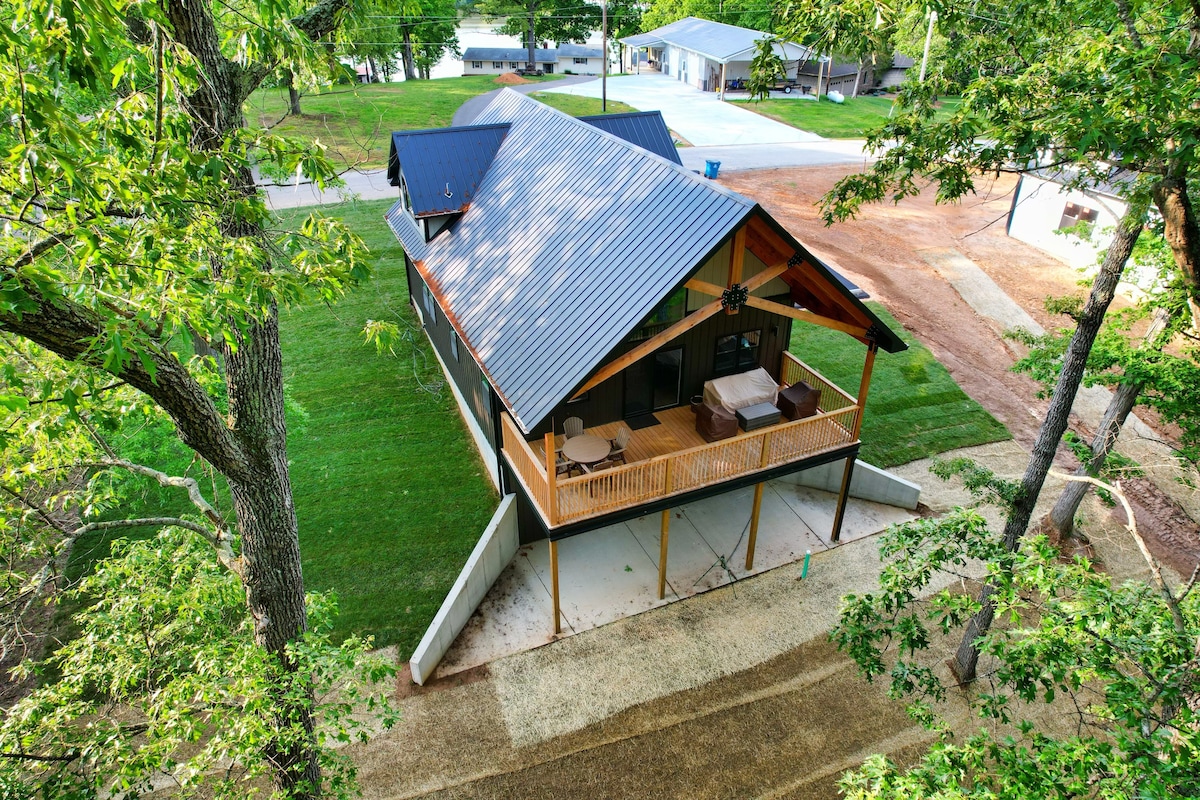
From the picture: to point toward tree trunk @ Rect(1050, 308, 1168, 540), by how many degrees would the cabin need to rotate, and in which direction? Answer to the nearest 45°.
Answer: approximately 45° to its left

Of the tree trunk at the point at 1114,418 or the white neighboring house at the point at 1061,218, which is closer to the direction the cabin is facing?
the tree trunk

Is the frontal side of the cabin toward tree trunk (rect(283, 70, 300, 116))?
no

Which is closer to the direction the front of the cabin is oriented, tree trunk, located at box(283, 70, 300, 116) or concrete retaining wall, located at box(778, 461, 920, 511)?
the concrete retaining wall

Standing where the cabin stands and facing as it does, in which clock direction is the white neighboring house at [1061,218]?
The white neighboring house is roughly at 9 o'clock from the cabin.

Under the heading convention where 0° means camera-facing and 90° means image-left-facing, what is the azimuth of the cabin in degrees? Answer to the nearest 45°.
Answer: approximately 315°

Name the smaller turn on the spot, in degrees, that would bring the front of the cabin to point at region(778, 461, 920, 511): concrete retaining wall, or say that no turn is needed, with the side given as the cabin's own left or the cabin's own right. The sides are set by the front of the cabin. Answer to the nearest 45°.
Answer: approximately 45° to the cabin's own left
